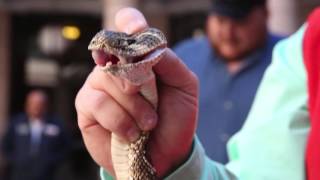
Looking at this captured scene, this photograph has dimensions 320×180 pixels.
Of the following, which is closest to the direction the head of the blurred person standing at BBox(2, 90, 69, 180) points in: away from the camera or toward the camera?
toward the camera

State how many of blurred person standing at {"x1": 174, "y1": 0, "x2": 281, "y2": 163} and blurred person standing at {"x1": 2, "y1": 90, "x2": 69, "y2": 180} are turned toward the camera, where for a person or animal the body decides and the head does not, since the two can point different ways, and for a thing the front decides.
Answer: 2

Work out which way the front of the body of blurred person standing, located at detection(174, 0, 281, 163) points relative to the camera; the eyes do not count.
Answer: toward the camera

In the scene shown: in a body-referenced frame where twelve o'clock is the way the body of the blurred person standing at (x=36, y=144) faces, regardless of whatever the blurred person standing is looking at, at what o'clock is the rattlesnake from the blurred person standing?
The rattlesnake is roughly at 12 o'clock from the blurred person standing.

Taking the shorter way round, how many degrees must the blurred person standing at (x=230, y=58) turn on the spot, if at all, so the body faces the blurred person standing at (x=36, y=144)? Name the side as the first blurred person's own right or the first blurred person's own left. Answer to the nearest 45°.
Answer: approximately 135° to the first blurred person's own right

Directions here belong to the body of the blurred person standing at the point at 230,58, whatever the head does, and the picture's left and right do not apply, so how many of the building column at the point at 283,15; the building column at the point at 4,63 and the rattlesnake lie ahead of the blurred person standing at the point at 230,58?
1

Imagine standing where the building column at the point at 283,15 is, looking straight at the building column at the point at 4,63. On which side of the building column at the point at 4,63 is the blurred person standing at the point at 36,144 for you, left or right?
left

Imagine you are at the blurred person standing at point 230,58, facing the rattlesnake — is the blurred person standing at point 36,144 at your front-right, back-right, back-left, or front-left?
back-right

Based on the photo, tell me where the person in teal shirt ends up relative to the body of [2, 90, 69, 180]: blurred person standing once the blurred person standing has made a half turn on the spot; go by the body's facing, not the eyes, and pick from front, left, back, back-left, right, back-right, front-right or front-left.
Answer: back

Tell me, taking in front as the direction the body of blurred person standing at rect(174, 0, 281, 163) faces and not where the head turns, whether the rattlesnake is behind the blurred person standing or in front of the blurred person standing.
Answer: in front

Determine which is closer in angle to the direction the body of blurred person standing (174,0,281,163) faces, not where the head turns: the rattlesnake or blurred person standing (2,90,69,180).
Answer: the rattlesnake

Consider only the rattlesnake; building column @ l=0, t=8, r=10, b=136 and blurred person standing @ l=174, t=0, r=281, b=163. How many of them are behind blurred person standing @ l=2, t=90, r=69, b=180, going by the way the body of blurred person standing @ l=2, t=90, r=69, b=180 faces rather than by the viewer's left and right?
1

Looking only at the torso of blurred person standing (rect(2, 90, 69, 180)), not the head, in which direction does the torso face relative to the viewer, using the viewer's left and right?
facing the viewer

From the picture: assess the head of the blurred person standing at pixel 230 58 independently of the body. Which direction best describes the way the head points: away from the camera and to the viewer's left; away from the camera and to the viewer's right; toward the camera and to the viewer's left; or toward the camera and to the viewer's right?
toward the camera and to the viewer's left

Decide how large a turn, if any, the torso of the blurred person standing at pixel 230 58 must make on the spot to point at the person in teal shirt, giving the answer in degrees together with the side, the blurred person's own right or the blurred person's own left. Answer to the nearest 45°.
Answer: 0° — they already face them
